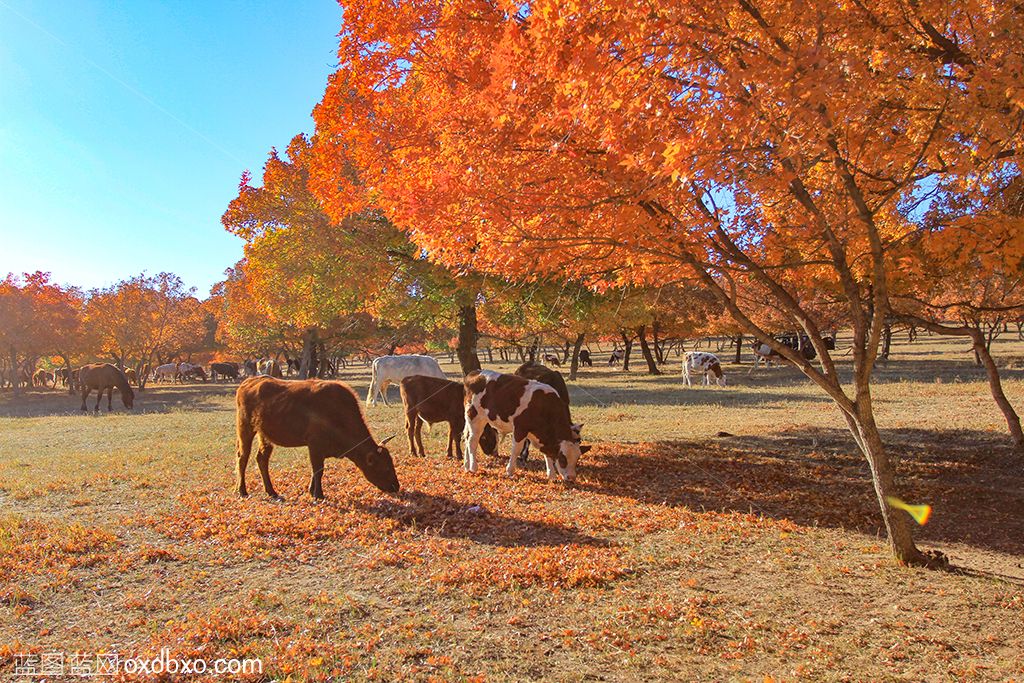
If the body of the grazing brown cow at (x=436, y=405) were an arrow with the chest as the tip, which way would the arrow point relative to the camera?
to the viewer's right

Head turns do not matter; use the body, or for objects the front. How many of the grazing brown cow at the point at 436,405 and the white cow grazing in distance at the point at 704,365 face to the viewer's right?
2

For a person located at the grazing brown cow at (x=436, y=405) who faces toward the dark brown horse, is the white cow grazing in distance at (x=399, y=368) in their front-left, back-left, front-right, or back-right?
front-right

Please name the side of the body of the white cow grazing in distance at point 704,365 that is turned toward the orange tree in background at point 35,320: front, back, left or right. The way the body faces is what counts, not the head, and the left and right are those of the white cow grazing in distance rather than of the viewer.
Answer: back

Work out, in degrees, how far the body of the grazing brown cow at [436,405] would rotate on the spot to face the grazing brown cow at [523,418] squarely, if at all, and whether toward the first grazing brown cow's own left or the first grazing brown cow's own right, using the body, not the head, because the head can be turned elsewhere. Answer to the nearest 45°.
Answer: approximately 45° to the first grazing brown cow's own right

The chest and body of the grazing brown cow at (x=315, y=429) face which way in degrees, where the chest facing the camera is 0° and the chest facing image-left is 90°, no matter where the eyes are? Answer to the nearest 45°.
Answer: approximately 270°
